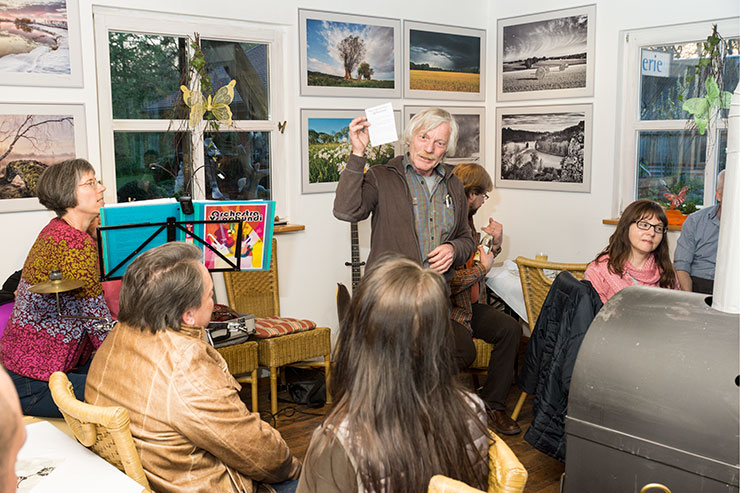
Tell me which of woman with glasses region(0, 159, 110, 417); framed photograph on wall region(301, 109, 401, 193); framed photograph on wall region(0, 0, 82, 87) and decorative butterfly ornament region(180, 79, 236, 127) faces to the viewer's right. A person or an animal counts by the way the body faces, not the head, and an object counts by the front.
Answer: the woman with glasses

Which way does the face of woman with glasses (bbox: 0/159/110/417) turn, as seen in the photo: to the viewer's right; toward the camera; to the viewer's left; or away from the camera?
to the viewer's right

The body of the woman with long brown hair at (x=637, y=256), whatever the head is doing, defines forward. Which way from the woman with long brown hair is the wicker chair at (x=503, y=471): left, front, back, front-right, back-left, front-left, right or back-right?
front-right

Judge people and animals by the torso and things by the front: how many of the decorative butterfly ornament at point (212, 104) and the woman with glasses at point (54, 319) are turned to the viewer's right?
1

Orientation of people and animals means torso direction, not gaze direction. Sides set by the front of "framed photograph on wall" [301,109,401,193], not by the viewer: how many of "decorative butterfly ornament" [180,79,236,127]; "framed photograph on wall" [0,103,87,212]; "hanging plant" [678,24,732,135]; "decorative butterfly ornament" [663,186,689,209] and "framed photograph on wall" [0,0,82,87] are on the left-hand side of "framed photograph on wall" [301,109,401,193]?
2

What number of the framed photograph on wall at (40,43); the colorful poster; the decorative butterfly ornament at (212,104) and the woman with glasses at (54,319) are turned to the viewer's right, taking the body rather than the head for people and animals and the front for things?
1

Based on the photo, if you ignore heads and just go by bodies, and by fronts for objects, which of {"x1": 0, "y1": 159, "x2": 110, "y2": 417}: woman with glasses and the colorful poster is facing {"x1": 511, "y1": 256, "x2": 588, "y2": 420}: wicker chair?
the woman with glasses

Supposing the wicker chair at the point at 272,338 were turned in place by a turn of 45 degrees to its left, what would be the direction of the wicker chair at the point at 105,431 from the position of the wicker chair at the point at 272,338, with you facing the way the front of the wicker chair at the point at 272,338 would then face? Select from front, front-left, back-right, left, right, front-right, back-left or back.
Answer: right

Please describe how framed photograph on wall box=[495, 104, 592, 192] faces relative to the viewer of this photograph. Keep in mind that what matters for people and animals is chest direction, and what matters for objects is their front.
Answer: facing the viewer and to the left of the viewer

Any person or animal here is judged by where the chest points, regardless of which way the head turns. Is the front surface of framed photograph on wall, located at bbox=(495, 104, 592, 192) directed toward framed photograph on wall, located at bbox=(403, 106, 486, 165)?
no

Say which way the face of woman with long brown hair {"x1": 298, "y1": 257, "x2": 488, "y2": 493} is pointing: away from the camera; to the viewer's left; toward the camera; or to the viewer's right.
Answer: away from the camera

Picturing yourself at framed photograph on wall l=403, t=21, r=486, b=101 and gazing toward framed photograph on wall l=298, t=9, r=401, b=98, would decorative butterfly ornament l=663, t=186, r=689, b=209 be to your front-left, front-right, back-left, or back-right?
back-left

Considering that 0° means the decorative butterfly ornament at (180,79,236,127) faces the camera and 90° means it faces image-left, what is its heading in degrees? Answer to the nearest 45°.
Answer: approximately 0°
